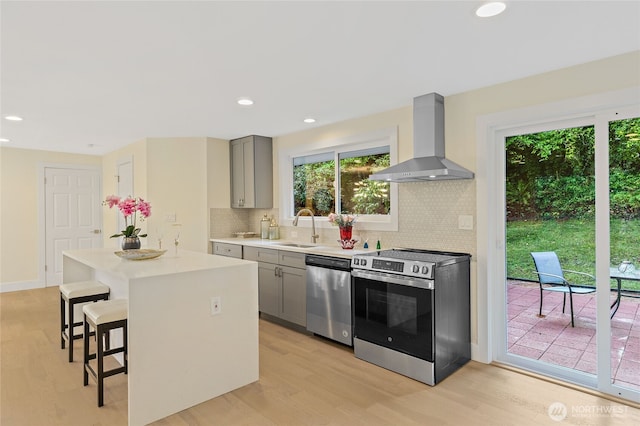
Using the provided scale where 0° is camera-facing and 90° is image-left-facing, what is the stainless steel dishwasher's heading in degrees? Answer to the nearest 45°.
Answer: approximately 45°

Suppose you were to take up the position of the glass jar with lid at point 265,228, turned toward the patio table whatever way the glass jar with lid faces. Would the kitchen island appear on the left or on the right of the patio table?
right

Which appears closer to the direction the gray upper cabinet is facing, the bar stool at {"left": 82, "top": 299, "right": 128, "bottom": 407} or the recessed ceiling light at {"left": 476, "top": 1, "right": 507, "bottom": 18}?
the bar stool

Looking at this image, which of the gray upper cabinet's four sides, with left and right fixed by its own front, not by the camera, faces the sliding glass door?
left

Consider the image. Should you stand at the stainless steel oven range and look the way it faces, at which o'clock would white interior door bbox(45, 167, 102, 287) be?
The white interior door is roughly at 2 o'clock from the stainless steel oven range.

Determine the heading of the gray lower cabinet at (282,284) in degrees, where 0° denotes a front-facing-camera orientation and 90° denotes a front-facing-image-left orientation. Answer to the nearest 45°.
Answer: approximately 45°
